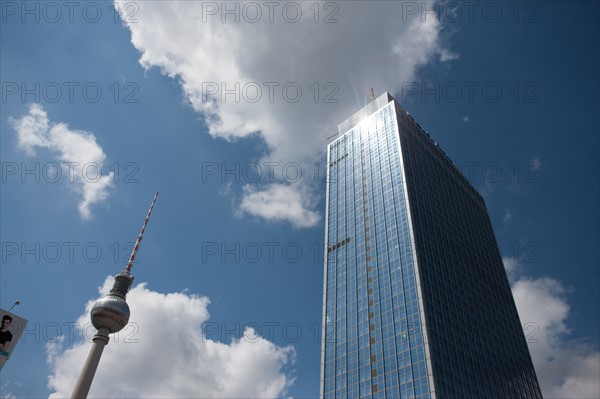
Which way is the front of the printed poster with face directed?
toward the camera
